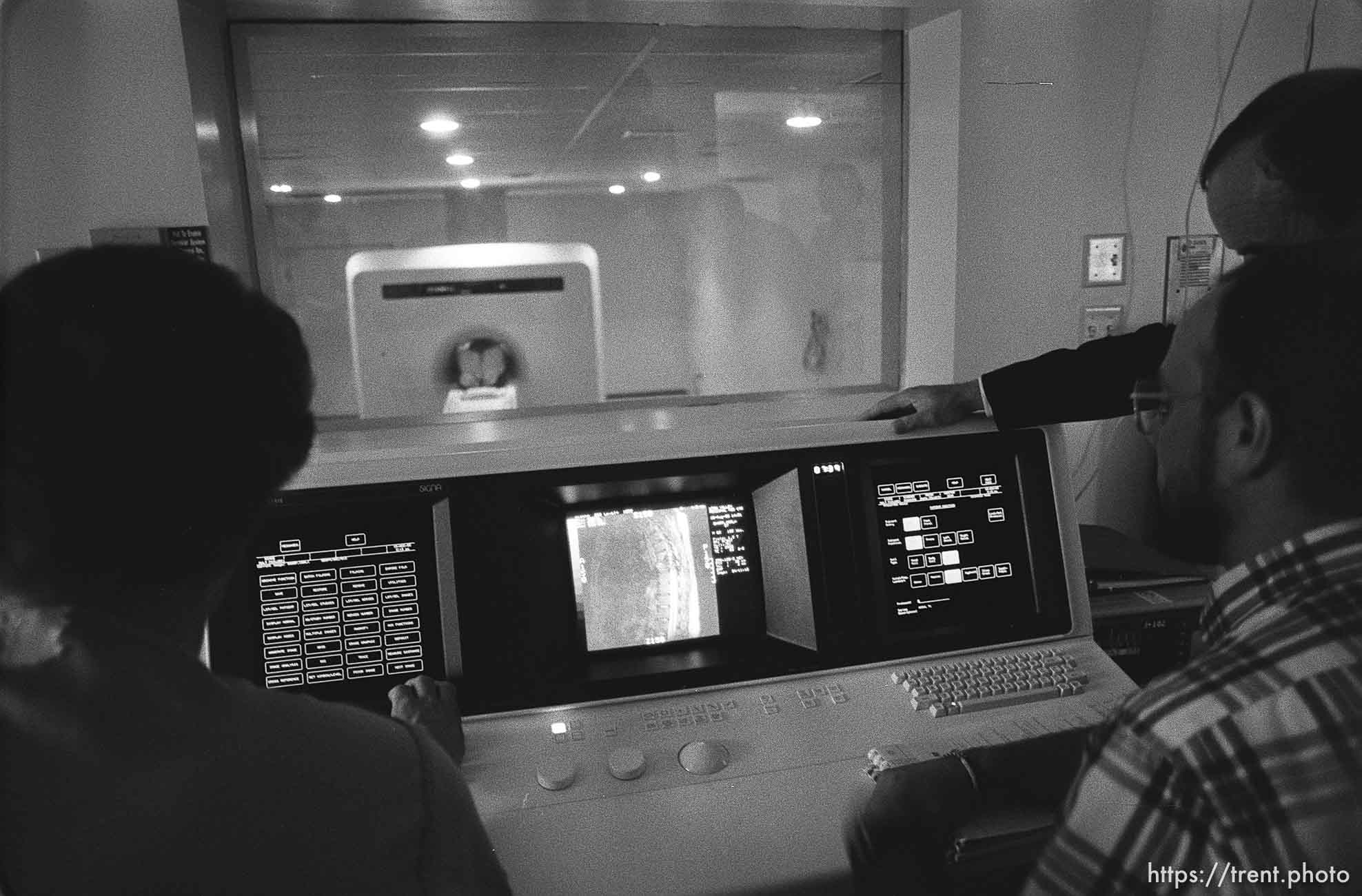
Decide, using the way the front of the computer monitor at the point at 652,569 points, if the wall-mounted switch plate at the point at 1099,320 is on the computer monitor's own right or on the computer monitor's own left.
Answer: on the computer monitor's own left

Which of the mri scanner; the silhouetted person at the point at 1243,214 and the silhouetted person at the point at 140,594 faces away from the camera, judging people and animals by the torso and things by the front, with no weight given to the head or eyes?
the silhouetted person at the point at 140,594

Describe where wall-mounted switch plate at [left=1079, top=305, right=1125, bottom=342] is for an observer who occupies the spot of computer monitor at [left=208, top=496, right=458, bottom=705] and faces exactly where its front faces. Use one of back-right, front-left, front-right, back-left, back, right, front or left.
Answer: left

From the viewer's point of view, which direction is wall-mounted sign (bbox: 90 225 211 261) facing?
toward the camera

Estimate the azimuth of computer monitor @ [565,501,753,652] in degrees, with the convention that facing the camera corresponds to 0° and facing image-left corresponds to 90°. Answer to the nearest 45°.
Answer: approximately 0°

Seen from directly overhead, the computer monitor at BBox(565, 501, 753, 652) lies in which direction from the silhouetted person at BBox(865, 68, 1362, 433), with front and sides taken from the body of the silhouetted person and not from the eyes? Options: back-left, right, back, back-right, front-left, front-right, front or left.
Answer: front-left

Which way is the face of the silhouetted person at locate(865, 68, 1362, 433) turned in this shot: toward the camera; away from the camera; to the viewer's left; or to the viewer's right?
to the viewer's left

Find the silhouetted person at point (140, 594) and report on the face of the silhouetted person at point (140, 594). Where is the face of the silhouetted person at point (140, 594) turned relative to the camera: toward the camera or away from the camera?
away from the camera

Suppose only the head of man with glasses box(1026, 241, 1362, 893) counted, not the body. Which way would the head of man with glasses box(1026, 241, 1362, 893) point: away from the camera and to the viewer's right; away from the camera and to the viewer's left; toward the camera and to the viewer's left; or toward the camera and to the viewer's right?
away from the camera and to the viewer's left

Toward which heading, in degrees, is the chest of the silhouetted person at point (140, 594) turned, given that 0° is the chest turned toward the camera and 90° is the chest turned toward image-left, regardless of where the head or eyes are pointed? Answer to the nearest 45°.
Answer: approximately 180°

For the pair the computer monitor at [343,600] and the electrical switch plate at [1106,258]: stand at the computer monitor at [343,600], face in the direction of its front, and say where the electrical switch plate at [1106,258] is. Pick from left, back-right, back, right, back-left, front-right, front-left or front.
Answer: left

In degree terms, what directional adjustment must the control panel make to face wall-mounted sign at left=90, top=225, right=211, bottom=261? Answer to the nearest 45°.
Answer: approximately 135° to its right

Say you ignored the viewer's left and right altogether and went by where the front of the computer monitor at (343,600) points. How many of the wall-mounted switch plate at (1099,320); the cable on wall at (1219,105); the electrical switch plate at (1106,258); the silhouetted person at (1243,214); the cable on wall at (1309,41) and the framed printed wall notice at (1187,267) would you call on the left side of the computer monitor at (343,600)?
6

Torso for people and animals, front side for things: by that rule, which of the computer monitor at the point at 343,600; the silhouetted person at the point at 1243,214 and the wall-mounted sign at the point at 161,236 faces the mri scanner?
the silhouetted person

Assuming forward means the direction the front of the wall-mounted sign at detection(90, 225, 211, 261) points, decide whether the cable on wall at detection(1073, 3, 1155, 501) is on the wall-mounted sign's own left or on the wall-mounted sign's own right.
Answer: on the wall-mounted sign's own left
